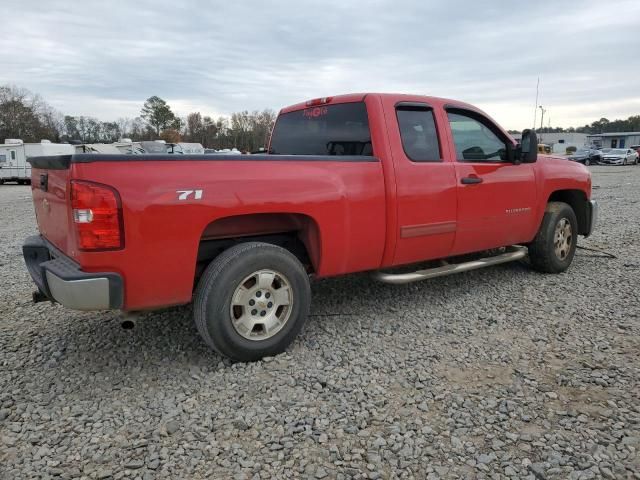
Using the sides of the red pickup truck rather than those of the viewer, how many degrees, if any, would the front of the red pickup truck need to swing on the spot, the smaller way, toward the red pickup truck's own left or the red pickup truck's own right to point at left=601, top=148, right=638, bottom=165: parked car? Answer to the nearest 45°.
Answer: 0° — it already faces it

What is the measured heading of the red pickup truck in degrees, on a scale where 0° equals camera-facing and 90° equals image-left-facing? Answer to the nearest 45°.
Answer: approximately 225°

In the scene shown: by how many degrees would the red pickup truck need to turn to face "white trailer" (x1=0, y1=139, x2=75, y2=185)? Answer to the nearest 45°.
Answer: approximately 90° to its left

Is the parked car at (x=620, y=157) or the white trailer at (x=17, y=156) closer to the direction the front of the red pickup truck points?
the parked car

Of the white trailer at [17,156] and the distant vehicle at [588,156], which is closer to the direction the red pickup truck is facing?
the distant vehicle
